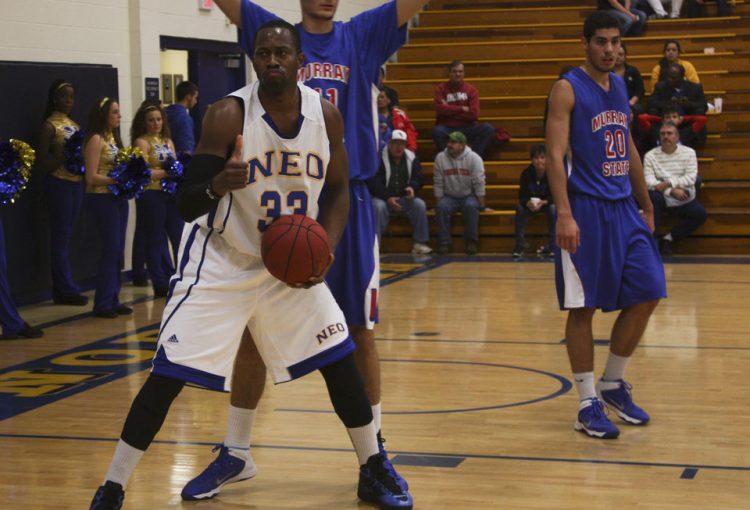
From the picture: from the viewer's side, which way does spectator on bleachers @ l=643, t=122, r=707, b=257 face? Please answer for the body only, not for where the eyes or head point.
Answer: toward the camera

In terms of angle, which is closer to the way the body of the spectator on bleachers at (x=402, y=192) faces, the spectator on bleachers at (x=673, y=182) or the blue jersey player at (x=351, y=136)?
the blue jersey player

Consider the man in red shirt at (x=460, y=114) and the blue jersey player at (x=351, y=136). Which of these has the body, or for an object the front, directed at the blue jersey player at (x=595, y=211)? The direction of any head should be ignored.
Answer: the man in red shirt

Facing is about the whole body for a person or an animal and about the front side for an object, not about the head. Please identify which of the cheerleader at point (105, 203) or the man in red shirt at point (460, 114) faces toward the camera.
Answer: the man in red shirt

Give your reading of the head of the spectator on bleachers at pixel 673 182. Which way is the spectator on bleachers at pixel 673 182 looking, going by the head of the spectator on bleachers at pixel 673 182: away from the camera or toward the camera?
toward the camera

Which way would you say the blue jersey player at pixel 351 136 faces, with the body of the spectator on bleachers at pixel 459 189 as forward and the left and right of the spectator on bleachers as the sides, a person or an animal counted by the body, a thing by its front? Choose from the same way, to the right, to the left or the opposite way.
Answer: the same way

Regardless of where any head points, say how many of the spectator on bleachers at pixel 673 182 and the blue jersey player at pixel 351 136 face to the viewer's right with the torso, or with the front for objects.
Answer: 0

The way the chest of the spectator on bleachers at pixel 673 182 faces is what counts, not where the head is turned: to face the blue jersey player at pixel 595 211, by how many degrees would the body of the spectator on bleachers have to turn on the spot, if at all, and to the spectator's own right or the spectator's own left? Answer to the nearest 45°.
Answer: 0° — they already face them

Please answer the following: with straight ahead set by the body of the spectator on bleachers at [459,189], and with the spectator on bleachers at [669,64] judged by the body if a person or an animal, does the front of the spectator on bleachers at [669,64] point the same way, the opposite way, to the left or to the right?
the same way

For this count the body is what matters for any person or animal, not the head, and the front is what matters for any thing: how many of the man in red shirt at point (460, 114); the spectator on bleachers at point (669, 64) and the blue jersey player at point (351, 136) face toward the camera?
3

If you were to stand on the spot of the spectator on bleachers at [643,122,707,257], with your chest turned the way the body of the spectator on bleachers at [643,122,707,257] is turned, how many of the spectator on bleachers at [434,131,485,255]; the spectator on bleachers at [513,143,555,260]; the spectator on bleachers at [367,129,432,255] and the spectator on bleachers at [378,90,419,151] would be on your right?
4

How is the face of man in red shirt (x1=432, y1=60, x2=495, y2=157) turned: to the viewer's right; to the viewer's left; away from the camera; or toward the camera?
toward the camera

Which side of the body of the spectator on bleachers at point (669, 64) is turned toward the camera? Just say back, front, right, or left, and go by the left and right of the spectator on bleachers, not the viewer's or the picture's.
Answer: front

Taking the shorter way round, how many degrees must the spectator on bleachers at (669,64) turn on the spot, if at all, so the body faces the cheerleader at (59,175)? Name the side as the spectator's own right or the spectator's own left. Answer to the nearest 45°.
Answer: approximately 45° to the spectator's own right

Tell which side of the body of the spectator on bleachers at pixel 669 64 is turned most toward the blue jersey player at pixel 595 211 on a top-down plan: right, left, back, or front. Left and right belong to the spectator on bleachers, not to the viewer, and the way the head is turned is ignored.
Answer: front

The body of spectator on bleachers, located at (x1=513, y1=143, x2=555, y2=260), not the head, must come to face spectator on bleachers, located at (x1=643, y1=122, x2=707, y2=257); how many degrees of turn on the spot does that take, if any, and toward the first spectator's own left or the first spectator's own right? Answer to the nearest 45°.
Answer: approximately 90° to the first spectator's own left
